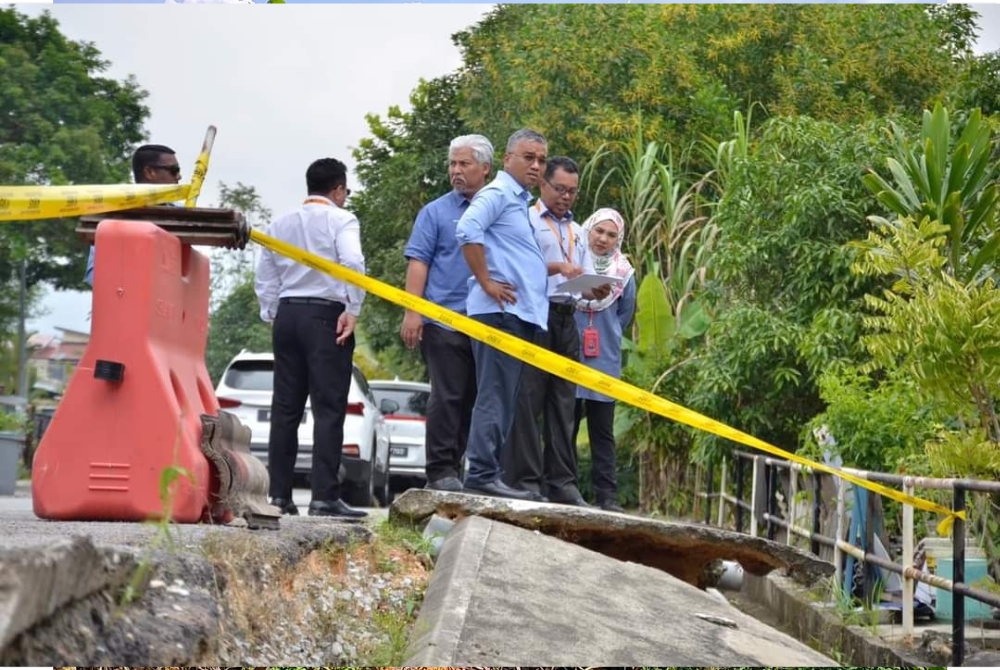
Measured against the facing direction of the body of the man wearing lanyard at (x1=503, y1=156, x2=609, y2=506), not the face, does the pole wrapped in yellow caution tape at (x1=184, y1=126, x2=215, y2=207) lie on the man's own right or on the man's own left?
on the man's own right

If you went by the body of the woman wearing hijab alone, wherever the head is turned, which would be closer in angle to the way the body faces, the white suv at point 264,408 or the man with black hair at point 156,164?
the man with black hair

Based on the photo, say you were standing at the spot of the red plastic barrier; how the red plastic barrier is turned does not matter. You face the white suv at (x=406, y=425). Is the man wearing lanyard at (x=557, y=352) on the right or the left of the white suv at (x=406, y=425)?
right

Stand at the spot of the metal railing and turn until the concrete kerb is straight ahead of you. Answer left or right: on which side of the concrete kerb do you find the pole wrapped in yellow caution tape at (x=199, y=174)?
right

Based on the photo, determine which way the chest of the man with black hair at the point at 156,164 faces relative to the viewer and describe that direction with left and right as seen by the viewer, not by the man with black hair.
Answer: facing to the right of the viewer

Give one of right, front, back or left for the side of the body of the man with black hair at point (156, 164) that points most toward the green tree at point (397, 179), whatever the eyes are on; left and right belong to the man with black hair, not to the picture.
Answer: left

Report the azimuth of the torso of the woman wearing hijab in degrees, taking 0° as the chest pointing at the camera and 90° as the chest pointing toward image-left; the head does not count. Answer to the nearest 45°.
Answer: approximately 0°

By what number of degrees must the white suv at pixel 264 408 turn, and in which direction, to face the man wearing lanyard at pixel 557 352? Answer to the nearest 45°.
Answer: approximately 135° to its right

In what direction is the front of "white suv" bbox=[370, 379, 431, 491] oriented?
away from the camera
